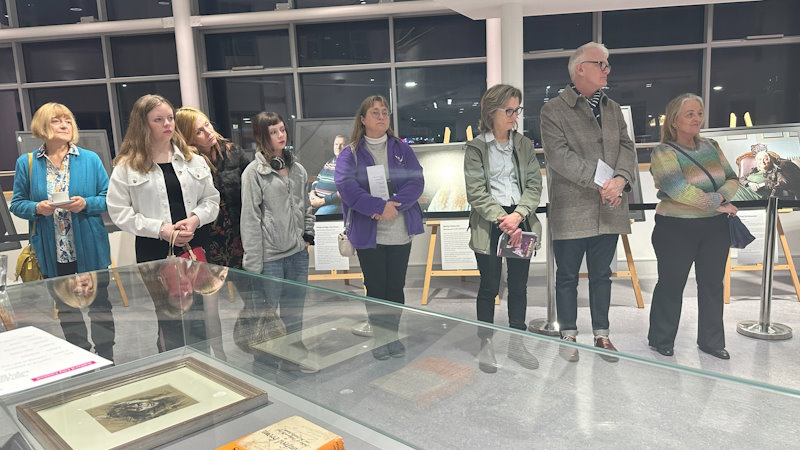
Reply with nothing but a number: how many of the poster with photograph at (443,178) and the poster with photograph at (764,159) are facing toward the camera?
2

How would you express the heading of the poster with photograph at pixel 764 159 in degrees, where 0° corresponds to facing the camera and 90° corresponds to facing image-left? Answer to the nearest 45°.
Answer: approximately 0°

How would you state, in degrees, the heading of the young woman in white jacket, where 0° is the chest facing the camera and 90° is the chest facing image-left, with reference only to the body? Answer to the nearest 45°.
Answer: approximately 315°

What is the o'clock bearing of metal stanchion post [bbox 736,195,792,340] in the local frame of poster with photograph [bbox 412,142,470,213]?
The metal stanchion post is roughly at 10 o'clock from the poster with photograph.

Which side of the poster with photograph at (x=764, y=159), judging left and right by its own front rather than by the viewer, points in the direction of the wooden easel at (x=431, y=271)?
right

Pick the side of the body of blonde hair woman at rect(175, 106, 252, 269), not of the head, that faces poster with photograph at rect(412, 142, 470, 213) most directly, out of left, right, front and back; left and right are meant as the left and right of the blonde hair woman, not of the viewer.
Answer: left

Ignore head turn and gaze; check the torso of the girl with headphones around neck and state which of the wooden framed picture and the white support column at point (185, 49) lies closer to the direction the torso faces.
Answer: the wooden framed picture

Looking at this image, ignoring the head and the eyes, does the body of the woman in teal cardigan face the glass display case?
yes

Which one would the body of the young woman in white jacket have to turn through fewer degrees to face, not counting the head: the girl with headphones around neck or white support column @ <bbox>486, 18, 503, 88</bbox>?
the girl with headphones around neck

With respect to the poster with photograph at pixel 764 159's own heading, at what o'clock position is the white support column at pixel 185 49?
The white support column is roughly at 3 o'clock from the poster with photograph.

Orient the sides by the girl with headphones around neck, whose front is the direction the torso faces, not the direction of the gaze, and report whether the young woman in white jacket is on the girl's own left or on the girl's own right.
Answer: on the girl's own right
